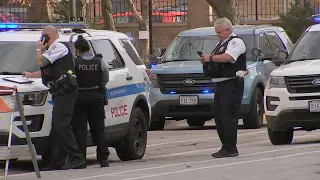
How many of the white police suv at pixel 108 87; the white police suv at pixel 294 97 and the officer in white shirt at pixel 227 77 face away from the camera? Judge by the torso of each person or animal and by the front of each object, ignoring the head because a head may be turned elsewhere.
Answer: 0

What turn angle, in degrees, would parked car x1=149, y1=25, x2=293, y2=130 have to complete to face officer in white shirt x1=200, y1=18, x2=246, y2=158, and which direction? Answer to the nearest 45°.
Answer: approximately 45° to its left

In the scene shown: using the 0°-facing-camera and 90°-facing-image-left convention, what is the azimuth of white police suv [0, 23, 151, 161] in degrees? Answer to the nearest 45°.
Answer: approximately 45°

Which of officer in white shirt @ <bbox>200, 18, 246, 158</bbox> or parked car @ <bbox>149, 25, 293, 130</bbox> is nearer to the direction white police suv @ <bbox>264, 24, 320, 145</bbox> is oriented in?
the officer in white shirt

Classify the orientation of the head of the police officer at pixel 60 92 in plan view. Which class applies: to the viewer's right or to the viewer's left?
to the viewer's left

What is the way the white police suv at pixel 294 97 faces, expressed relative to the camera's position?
facing the viewer and to the left of the viewer

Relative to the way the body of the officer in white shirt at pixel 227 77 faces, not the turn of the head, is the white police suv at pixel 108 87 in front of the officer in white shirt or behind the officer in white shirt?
in front

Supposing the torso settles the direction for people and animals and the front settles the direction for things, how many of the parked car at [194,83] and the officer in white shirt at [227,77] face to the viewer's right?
0

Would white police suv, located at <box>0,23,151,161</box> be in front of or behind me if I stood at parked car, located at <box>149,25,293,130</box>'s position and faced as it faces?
in front

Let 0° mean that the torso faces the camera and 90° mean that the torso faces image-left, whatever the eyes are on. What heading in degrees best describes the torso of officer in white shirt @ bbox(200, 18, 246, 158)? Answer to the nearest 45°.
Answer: approximately 90°

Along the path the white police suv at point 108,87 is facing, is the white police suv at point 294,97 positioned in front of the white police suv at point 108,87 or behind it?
behind
